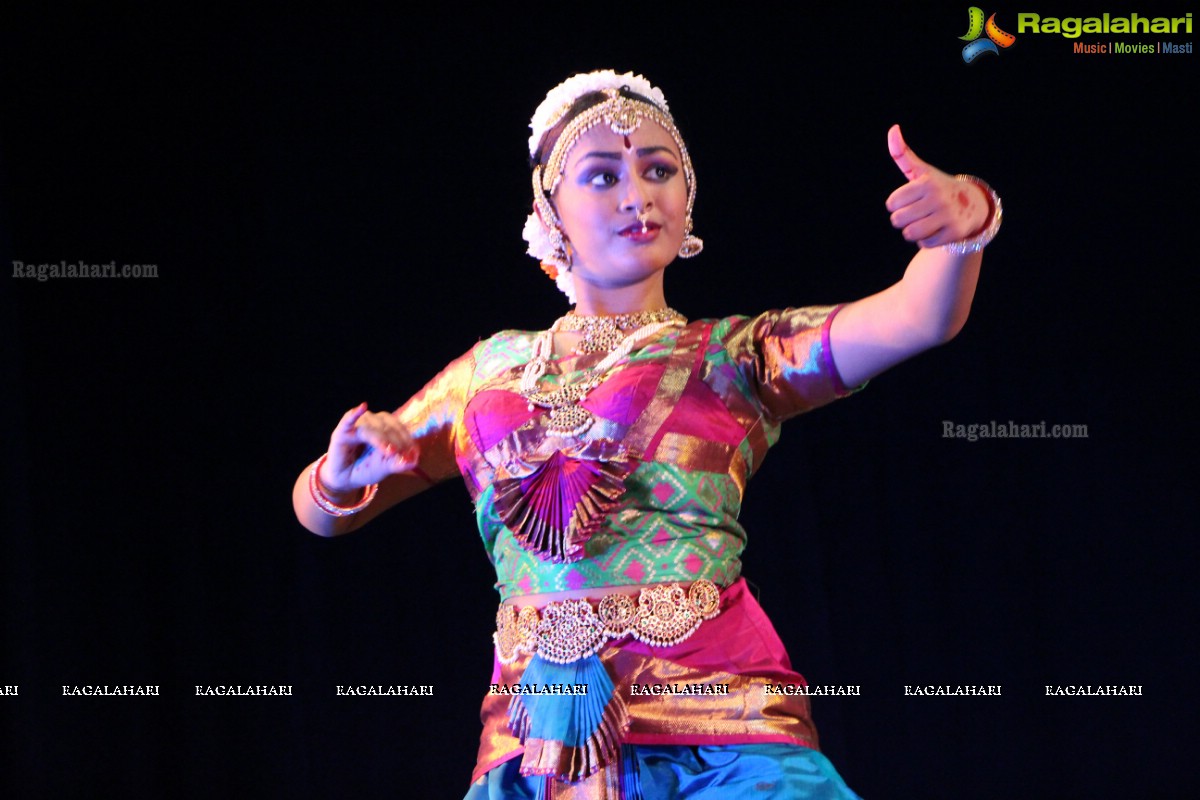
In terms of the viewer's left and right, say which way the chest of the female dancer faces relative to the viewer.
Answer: facing the viewer and to the left of the viewer
